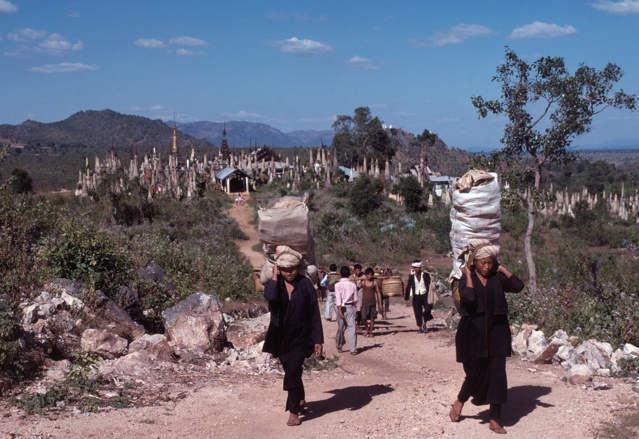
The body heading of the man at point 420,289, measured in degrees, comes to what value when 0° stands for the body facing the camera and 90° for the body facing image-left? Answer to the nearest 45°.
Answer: approximately 0°

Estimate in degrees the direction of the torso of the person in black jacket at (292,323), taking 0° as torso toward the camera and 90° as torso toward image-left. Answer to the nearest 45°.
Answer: approximately 0°

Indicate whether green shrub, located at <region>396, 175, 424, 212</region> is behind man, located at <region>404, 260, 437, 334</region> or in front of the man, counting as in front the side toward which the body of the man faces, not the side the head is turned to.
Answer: behind

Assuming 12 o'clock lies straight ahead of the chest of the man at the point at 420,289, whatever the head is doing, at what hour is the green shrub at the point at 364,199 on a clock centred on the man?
The green shrub is roughly at 6 o'clock from the man.

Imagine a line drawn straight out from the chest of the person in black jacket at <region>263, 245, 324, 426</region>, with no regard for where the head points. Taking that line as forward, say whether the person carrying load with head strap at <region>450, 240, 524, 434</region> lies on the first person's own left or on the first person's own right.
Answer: on the first person's own left

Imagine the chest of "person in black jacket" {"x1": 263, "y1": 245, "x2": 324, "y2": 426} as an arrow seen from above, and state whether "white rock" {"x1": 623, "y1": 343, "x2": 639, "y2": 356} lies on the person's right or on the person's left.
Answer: on the person's left

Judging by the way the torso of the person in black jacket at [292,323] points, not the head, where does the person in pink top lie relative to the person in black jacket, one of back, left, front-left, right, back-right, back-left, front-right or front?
back
